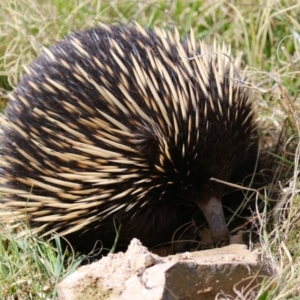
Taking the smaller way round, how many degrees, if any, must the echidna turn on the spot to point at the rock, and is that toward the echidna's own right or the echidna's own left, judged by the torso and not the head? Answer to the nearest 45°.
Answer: approximately 45° to the echidna's own right

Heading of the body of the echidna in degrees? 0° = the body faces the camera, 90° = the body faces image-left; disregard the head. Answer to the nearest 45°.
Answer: approximately 315°
